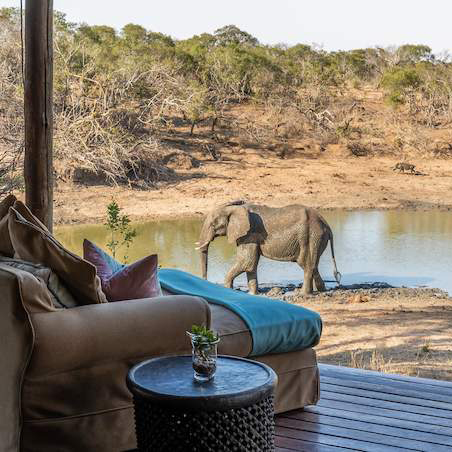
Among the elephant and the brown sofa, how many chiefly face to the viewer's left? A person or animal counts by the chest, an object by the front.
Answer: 1

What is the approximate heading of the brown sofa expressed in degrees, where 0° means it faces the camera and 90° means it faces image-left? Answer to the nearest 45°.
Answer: approximately 225°

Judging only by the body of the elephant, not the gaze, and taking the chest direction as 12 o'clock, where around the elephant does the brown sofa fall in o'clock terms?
The brown sofa is roughly at 9 o'clock from the elephant.

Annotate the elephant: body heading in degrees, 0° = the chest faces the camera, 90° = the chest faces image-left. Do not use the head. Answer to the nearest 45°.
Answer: approximately 90°

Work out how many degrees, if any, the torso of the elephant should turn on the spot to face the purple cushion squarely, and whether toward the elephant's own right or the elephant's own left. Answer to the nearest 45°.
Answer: approximately 90° to the elephant's own left

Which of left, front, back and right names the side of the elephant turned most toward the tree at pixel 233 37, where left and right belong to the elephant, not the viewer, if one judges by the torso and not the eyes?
right

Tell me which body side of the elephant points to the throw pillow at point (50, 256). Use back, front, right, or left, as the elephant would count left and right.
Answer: left
